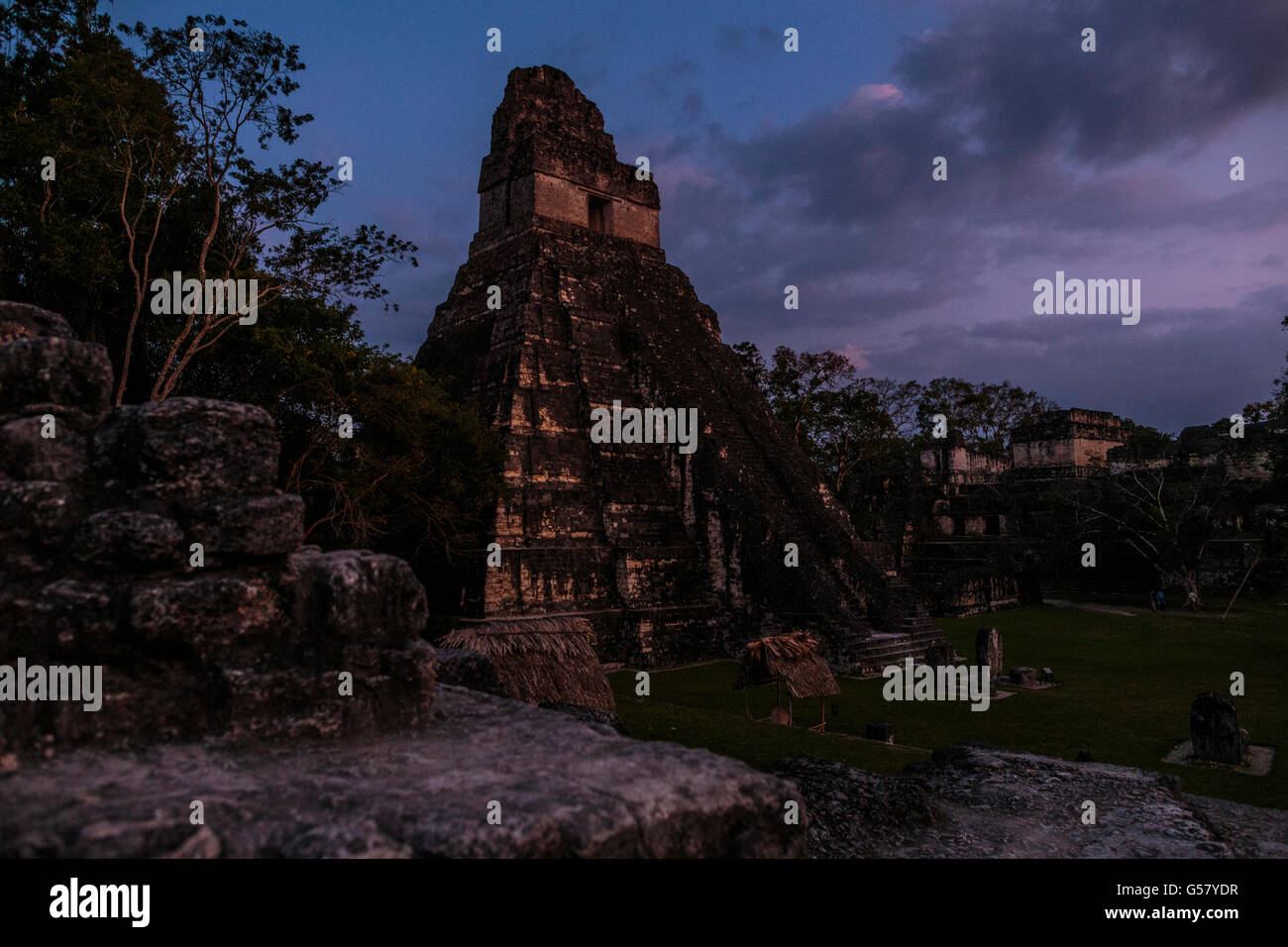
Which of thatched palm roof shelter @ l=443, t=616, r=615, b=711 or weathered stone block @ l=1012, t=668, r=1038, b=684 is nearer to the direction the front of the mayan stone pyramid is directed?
the weathered stone block

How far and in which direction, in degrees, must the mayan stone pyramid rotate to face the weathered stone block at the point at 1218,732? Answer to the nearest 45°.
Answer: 0° — it already faces it

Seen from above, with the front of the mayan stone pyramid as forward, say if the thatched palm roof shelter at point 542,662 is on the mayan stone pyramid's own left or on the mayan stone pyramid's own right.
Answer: on the mayan stone pyramid's own right

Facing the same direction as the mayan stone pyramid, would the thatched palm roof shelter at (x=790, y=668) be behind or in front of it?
in front

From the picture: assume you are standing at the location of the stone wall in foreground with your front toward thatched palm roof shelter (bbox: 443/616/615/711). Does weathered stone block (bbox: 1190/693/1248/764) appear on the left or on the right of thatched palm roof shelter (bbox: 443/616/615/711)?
right

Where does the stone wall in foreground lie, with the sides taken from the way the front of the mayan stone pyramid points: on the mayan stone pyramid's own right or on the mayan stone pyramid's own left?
on the mayan stone pyramid's own right

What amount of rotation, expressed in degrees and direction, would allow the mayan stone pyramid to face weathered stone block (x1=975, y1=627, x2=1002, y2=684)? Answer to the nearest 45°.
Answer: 0° — it already faces it

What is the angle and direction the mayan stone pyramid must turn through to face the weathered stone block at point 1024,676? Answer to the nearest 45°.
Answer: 0° — it already faces it

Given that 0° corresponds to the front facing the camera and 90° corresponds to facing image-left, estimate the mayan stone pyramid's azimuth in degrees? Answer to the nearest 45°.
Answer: approximately 315°
